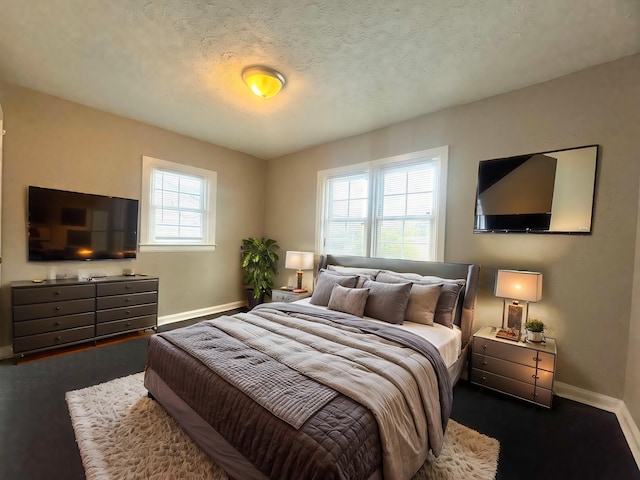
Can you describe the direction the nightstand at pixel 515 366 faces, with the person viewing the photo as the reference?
facing the viewer and to the left of the viewer

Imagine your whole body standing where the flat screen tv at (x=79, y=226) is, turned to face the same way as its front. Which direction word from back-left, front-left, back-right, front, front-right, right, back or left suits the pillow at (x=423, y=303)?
front

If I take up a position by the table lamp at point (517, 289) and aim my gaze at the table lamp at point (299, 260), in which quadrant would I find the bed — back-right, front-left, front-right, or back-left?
front-left

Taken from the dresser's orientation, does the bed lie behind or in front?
in front

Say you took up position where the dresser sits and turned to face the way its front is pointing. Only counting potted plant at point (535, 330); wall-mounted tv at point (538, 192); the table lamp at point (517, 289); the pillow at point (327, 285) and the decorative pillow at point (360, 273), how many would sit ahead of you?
5

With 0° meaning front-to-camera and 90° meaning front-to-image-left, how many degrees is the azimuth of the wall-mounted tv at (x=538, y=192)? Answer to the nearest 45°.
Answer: approximately 45°

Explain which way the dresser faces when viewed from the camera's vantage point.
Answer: facing the viewer and to the right of the viewer

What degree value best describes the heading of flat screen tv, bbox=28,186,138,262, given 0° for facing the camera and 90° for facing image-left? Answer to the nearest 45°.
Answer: approximately 315°

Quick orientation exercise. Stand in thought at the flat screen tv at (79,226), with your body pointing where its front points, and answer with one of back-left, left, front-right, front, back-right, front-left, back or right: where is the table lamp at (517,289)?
front

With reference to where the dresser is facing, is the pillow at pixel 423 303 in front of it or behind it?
in front

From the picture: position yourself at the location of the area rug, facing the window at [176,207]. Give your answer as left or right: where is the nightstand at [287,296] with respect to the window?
right

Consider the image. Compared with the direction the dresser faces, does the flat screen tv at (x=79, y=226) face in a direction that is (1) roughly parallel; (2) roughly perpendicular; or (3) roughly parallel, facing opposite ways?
roughly parallel

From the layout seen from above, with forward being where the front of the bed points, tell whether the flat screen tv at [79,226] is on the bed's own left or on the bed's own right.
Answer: on the bed's own right

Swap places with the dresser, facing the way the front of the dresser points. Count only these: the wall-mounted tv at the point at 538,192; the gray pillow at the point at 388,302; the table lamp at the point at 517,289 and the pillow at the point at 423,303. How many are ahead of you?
4

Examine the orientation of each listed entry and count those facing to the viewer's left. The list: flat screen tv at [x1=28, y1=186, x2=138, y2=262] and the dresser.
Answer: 0
